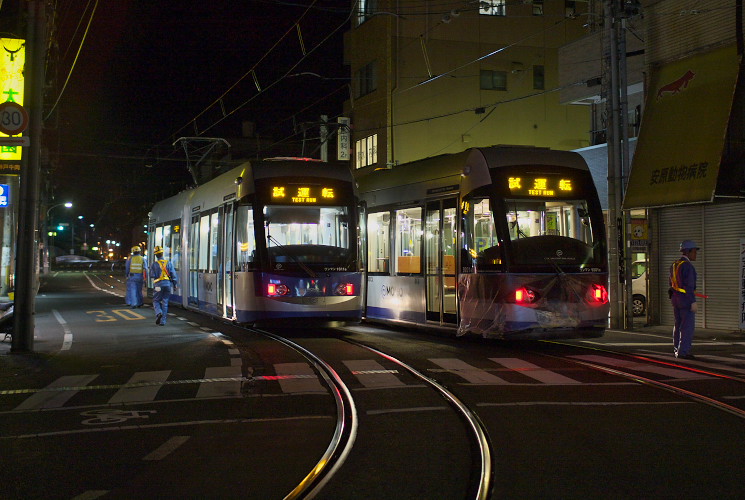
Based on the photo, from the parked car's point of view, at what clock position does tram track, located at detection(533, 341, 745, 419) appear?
The tram track is roughly at 9 o'clock from the parked car.

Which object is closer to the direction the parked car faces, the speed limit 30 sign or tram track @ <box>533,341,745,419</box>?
the speed limit 30 sign

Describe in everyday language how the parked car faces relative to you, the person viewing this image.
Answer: facing to the left of the viewer

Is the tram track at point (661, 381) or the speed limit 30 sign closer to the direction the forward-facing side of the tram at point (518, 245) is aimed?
the tram track

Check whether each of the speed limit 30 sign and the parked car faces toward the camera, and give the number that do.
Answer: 1

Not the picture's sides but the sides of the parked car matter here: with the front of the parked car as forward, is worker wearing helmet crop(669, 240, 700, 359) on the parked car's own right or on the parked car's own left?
on the parked car's own left

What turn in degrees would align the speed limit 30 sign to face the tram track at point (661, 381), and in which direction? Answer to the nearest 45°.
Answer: approximately 45° to its left
